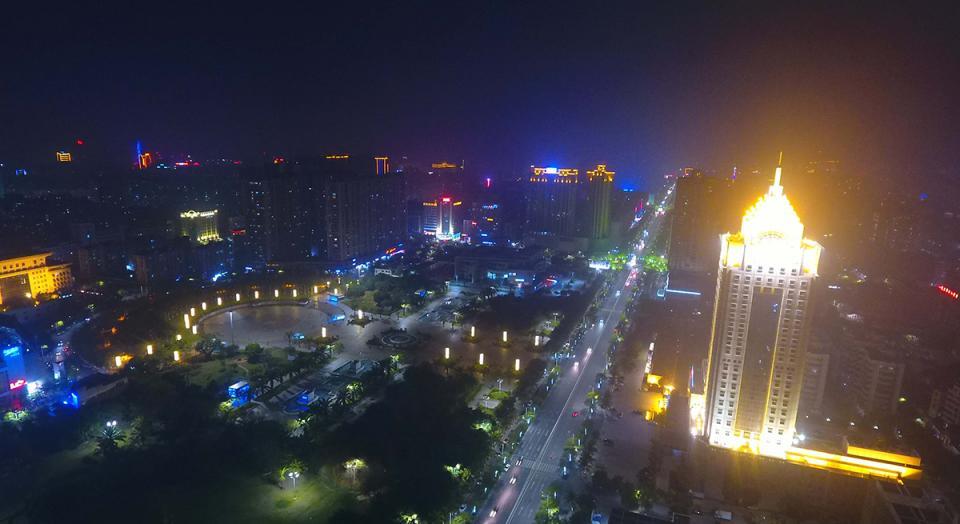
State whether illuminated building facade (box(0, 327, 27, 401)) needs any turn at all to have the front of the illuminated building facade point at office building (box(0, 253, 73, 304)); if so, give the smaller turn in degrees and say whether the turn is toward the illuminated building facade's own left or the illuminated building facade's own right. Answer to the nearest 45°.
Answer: approximately 135° to the illuminated building facade's own left

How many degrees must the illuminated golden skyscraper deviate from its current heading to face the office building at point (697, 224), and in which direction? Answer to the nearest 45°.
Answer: approximately 180°

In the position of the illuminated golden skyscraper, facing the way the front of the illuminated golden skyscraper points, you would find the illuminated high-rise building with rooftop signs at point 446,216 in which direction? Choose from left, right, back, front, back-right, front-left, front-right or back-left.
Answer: back-right

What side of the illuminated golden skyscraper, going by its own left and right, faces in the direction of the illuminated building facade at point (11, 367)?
right

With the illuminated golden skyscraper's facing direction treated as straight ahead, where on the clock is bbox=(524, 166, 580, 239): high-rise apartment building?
The high-rise apartment building is roughly at 5 o'clock from the illuminated golden skyscraper.

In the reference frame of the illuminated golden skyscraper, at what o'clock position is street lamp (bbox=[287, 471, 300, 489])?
The street lamp is roughly at 2 o'clock from the illuminated golden skyscraper.

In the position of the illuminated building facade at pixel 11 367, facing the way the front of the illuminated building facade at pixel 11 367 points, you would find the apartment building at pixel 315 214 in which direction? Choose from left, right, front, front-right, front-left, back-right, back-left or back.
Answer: left

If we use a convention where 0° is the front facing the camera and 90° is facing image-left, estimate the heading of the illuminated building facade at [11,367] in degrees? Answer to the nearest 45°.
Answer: approximately 315°

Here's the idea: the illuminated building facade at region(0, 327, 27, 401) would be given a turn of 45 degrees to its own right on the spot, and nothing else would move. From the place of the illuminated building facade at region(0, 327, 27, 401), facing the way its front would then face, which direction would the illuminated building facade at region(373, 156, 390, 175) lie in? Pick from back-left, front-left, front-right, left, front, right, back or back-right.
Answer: back-left
